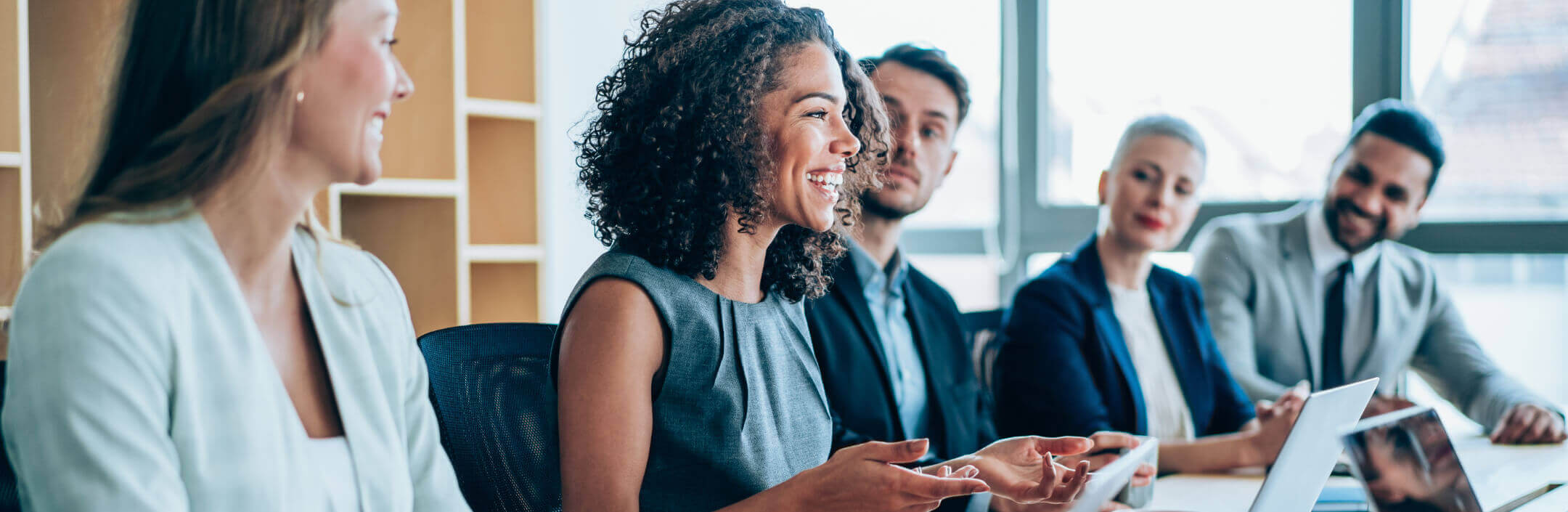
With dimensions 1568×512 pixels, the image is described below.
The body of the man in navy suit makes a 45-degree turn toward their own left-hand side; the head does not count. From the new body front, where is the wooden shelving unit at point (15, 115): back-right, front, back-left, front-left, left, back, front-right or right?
back-right

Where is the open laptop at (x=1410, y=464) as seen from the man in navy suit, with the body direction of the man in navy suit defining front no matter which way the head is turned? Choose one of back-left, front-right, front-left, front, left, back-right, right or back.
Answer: front-left

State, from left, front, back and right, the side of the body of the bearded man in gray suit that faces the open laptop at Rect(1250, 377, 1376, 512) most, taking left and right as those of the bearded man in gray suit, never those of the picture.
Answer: front

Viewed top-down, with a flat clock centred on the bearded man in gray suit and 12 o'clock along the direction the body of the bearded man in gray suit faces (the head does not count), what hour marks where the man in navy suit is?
The man in navy suit is roughly at 1 o'clock from the bearded man in gray suit.

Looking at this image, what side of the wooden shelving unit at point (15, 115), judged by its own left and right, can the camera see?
front

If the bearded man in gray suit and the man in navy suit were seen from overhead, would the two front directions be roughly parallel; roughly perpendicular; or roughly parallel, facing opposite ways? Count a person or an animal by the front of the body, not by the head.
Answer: roughly parallel

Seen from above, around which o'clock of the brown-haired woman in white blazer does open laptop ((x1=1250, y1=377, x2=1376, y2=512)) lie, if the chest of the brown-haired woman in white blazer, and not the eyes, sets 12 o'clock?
The open laptop is roughly at 11 o'clock from the brown-haired woman in white blazer.

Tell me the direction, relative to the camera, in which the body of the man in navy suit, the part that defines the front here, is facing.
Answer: toward the camera

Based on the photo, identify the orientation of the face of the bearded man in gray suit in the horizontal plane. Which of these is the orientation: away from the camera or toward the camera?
toward the camera

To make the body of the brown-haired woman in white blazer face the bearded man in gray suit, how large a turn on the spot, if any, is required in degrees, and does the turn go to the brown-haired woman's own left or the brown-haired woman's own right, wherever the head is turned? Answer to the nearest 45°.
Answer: approximately 45° to the brown-haired woman's own left

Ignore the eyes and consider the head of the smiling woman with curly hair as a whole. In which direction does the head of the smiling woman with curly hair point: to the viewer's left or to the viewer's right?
to the viewer's right

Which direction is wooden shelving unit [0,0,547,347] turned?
toward the camera

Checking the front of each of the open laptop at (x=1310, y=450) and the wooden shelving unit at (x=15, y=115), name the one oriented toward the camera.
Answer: the wooden shelving unit
